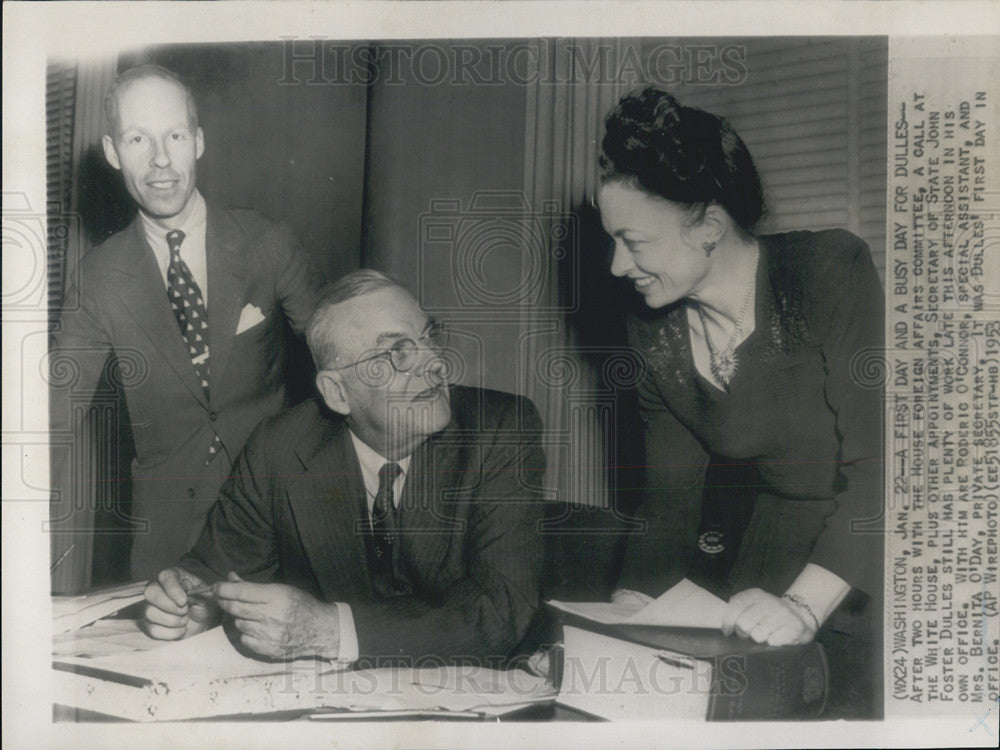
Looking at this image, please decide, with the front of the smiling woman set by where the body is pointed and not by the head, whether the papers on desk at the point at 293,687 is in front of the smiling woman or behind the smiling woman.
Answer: in front

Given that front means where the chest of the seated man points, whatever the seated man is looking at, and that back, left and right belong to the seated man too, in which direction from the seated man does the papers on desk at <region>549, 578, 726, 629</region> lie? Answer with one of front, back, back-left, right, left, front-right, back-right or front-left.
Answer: left

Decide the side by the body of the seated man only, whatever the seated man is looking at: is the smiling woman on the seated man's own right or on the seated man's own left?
on the seated man's own left

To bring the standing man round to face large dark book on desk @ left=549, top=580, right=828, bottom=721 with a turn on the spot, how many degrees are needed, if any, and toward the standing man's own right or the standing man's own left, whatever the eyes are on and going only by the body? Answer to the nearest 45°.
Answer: approximately 90° to the standing man's own left

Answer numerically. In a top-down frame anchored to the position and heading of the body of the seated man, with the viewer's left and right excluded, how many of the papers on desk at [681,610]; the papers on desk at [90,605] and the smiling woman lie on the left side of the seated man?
2

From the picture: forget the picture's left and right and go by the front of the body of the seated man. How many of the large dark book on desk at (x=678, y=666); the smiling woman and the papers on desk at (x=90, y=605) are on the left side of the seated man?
2

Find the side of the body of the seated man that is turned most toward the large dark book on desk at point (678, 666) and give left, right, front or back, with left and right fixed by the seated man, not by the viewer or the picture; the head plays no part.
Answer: left

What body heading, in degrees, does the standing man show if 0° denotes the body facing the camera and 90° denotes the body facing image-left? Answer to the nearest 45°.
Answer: approximately 0°

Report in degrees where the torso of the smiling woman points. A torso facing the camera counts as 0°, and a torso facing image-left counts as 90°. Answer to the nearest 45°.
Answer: approximately 45°

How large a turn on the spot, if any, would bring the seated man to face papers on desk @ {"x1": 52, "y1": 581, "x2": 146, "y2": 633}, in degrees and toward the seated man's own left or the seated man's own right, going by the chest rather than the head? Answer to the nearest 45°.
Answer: approximately 90° to the seated man's own right

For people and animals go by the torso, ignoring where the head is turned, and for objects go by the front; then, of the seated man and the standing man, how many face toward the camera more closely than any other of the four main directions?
2

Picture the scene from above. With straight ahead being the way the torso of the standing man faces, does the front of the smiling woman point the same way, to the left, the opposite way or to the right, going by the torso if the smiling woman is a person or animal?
to the right

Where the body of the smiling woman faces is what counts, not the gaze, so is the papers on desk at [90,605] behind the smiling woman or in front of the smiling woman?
in front
